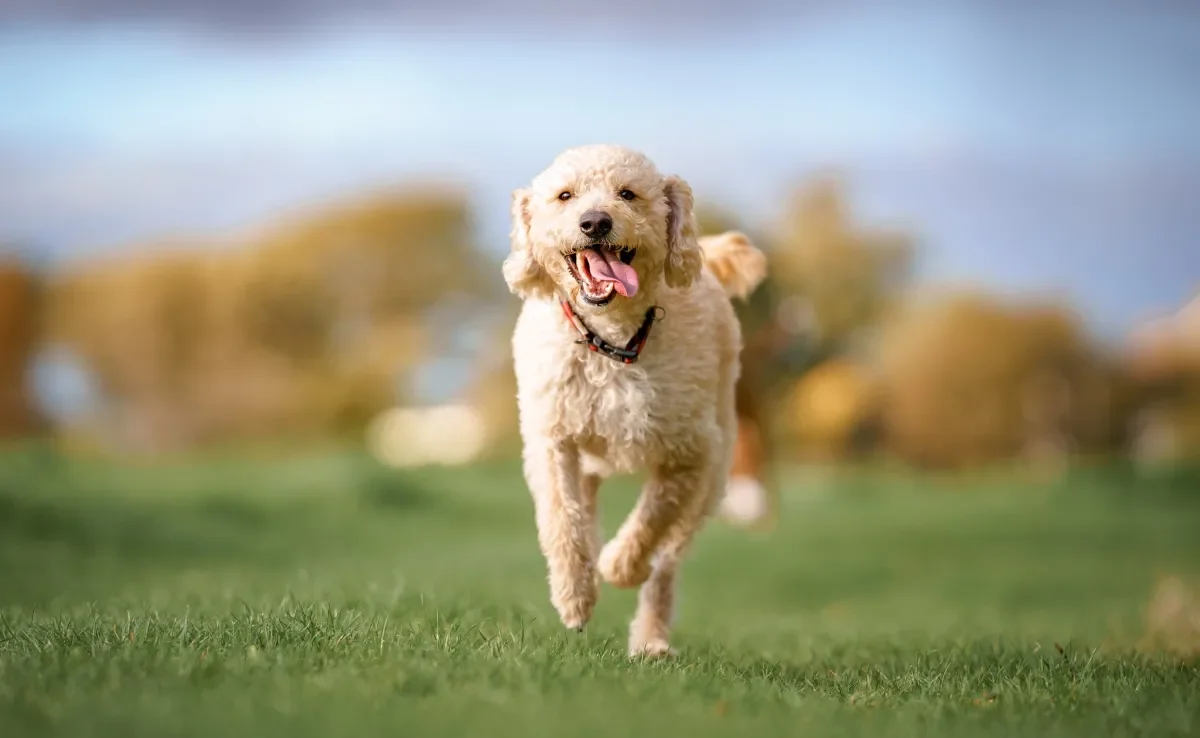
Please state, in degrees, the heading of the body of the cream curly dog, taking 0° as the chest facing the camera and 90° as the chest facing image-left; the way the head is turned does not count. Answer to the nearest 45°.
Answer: approximately 0°

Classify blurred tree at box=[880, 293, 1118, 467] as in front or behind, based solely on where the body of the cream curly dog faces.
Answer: behind

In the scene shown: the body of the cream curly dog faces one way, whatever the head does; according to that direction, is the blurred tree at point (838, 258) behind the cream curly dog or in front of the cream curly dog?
behind

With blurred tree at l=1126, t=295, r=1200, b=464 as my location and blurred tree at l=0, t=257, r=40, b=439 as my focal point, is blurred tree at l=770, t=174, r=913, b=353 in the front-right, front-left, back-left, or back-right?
front-right

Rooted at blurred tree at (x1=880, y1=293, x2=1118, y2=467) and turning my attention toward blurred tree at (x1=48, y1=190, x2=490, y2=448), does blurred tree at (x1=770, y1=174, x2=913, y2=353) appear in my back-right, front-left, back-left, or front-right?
front-right

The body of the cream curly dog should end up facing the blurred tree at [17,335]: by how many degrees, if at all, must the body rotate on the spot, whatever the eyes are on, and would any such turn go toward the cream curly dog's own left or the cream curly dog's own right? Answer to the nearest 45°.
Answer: approximately 135° to the cream curly dog's own right

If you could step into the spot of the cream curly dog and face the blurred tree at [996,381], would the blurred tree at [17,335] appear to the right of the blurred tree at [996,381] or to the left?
left

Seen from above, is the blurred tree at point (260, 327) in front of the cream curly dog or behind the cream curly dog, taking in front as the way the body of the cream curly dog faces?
behind

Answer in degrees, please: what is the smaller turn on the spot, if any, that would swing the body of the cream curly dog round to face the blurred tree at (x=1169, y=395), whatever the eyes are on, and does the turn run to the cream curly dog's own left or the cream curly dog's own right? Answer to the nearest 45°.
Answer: approximately 135° to the cream curly dog's own left
